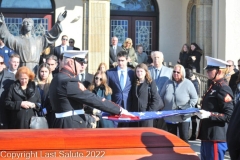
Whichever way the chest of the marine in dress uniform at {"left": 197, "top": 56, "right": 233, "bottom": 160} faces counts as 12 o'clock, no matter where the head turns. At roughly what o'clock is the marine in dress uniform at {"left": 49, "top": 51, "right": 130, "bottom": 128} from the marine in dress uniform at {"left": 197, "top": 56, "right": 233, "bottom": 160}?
the marine in dress uniform at {"left": 49, "top": 51, "right": 130, "bottom": 128} is roughly at 11 o'clock from the marine in dress uniform at {"left": 197, "top": 56, "right": 233, "bottom": 160}.

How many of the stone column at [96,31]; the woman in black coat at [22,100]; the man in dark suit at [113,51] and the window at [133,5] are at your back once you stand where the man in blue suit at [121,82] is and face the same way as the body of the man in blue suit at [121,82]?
3

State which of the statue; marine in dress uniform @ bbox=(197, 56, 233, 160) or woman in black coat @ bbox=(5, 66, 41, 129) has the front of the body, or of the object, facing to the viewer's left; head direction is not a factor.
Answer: the marine in dress uniform

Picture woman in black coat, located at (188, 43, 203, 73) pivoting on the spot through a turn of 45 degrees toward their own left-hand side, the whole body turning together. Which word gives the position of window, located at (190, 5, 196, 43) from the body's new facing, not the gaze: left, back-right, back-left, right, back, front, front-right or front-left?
back

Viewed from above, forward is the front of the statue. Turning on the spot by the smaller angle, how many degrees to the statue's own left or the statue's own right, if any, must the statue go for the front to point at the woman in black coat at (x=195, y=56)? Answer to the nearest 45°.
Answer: approximately 135° to the statue's own left

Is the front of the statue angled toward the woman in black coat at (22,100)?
yes

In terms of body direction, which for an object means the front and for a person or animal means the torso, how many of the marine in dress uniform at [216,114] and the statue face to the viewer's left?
1

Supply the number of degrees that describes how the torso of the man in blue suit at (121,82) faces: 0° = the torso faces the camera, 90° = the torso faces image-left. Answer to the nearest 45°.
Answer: approximately 0°

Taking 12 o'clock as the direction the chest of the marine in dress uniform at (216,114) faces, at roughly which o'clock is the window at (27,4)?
The window is roughly at 2 o'clock from the marine in dress uniform.

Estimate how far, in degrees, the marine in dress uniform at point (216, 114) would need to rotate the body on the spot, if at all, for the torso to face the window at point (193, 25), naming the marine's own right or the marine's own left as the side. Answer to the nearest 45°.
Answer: approximately 90° to the marine's own right

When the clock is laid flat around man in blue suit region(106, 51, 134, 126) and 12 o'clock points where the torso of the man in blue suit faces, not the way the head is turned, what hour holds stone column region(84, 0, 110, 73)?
The stone column is roughly at 6 o'clock from the man in blue suit.
